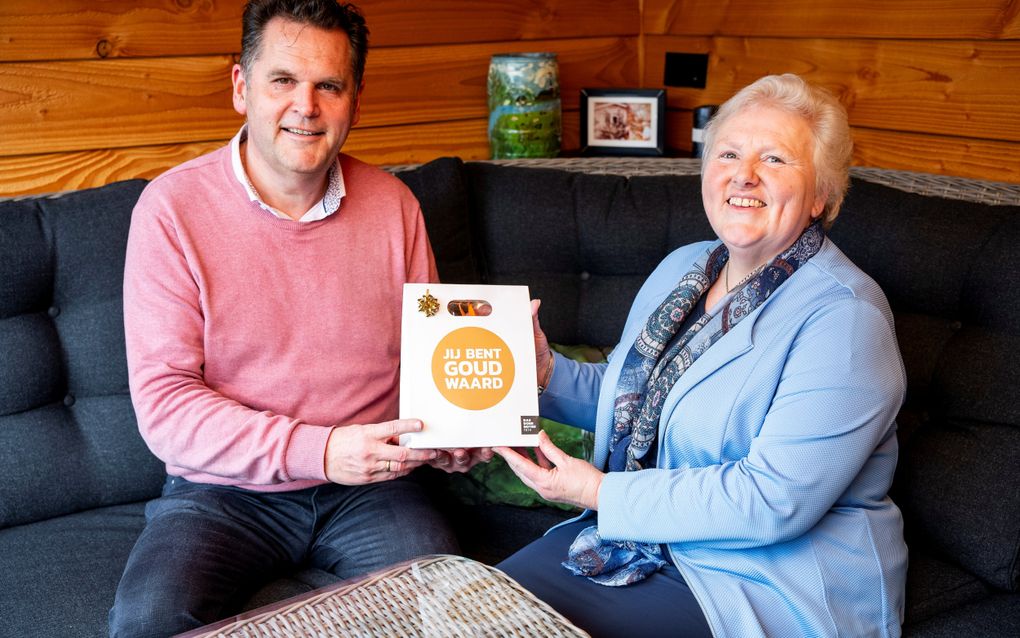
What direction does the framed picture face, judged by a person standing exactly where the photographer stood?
facing the viewer

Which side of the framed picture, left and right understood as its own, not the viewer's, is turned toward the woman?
front

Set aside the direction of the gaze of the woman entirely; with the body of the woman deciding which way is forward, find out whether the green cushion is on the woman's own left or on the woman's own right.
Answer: on the woman's own right

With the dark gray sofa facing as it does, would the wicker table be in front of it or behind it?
in front

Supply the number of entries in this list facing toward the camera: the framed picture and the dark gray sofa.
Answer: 2

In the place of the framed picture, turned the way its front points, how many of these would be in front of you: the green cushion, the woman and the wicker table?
3

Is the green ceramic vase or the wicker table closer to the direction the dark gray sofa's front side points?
the wicker table

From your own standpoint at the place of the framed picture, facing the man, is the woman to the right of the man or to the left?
left

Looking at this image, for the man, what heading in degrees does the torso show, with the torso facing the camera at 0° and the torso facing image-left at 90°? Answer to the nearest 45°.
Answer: approximately 315°

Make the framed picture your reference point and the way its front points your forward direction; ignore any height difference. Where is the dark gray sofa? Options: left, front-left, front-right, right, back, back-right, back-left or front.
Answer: front

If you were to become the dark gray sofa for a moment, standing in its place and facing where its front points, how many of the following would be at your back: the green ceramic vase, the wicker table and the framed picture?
2

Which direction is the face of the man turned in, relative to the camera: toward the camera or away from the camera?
toward the camera

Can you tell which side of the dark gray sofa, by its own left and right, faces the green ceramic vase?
back

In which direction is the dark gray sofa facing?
toward the camera
